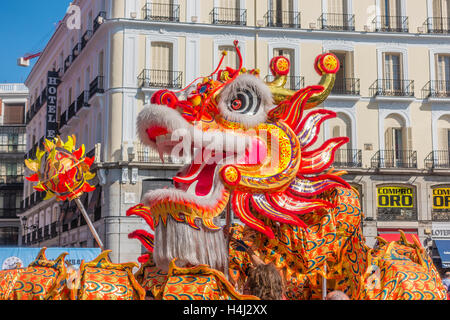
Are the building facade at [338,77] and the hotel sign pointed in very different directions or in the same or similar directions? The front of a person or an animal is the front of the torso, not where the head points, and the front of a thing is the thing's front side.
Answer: same or similar directions

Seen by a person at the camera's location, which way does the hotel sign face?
facing the viewer

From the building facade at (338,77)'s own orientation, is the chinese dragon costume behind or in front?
in front

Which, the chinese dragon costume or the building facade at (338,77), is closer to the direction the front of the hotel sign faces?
the chinese dragon costume

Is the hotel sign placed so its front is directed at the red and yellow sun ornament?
yes

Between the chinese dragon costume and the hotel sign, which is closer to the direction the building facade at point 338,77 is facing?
the chinese dragon costume

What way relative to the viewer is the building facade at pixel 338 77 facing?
toward the camera

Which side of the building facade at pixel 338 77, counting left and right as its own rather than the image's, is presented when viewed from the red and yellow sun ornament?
front
